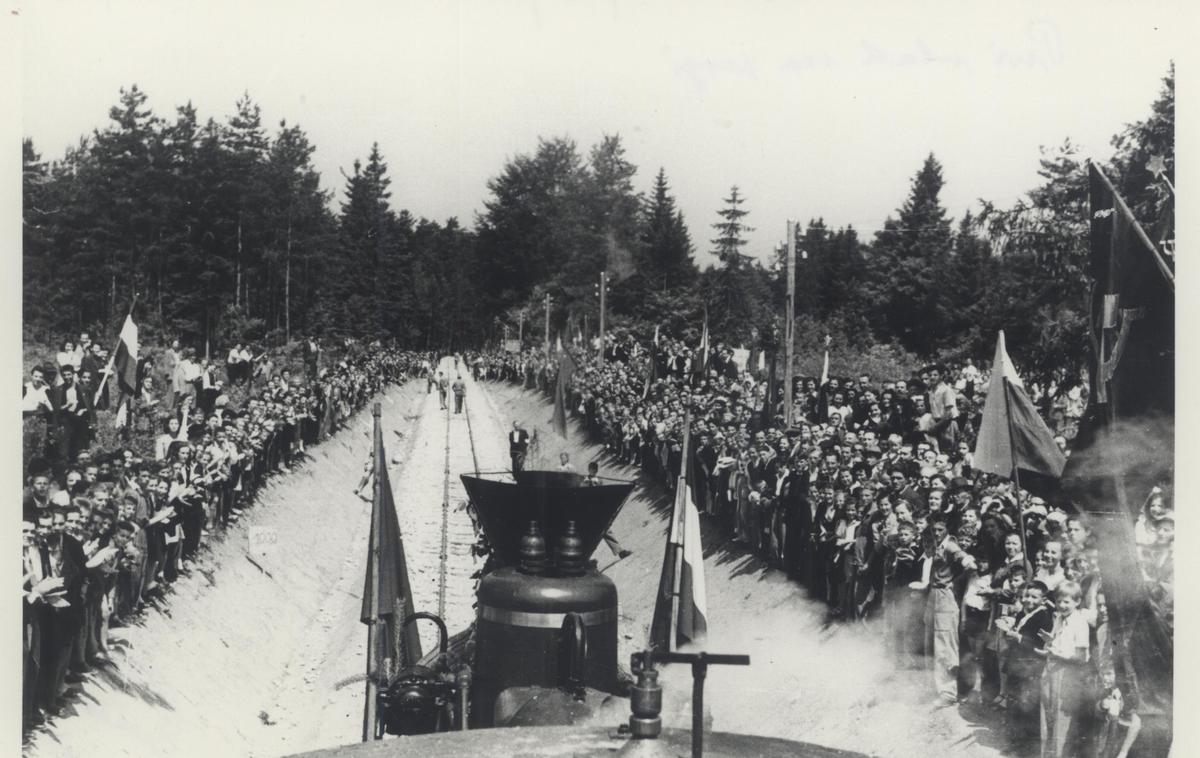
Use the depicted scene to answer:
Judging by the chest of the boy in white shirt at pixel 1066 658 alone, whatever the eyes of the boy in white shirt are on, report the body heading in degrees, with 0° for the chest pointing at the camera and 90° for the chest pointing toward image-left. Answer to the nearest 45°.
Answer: approximately 45°

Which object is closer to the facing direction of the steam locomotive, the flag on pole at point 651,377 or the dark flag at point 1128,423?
the flag on pole

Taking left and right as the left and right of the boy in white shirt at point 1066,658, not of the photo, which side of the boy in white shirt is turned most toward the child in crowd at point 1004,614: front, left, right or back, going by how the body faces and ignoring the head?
right

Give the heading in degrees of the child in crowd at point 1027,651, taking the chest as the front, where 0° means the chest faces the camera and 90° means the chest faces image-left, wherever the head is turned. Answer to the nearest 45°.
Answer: approximately 45°

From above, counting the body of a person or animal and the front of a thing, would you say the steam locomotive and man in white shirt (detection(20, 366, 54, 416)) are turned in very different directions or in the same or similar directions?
very different directions

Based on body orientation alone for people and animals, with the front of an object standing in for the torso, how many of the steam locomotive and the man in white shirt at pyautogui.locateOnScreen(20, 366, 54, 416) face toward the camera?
1

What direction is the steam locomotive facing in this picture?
away from the camera

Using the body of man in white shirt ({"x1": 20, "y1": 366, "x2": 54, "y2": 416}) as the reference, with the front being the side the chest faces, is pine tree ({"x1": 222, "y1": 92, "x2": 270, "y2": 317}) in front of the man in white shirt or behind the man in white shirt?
behind
